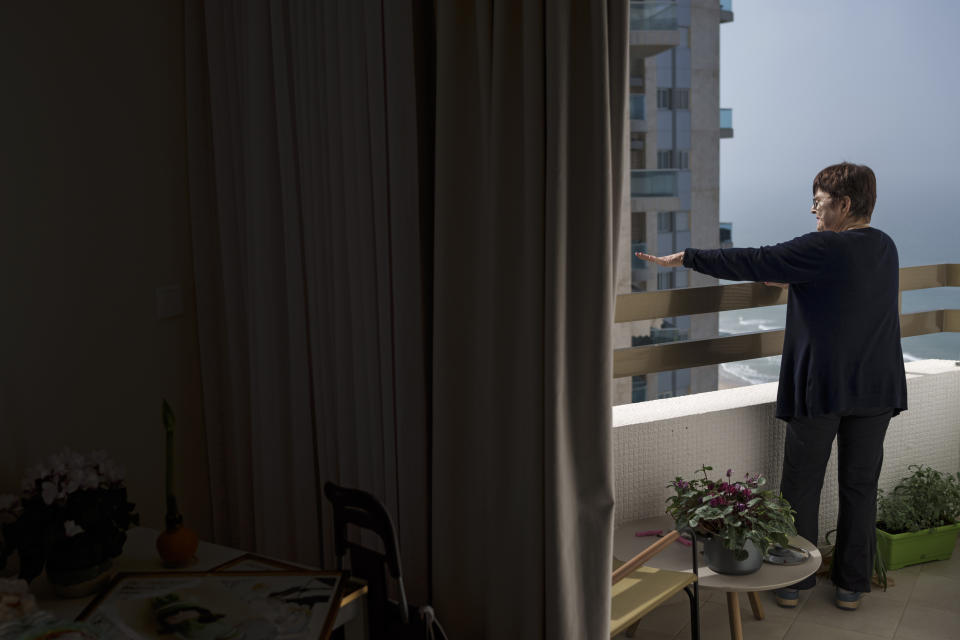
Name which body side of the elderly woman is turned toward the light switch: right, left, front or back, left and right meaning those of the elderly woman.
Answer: left

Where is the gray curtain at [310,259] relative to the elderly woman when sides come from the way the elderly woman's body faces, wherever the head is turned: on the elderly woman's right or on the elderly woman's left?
on the elderly woman's left

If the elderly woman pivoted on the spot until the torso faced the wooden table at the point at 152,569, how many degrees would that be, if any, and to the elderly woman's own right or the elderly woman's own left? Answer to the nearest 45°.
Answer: approximately 90° to the elderly woman's own left

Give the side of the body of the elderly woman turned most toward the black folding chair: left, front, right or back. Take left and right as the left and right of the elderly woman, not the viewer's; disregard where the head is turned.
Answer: left

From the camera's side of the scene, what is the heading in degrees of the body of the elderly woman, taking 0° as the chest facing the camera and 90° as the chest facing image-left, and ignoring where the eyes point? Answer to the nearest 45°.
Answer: approximately 135°

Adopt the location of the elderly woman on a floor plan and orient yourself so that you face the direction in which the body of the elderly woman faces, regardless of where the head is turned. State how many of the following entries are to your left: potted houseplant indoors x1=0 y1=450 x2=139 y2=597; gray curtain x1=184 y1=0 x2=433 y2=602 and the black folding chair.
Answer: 3

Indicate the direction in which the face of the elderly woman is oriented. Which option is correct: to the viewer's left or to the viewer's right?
to the viewer's left
